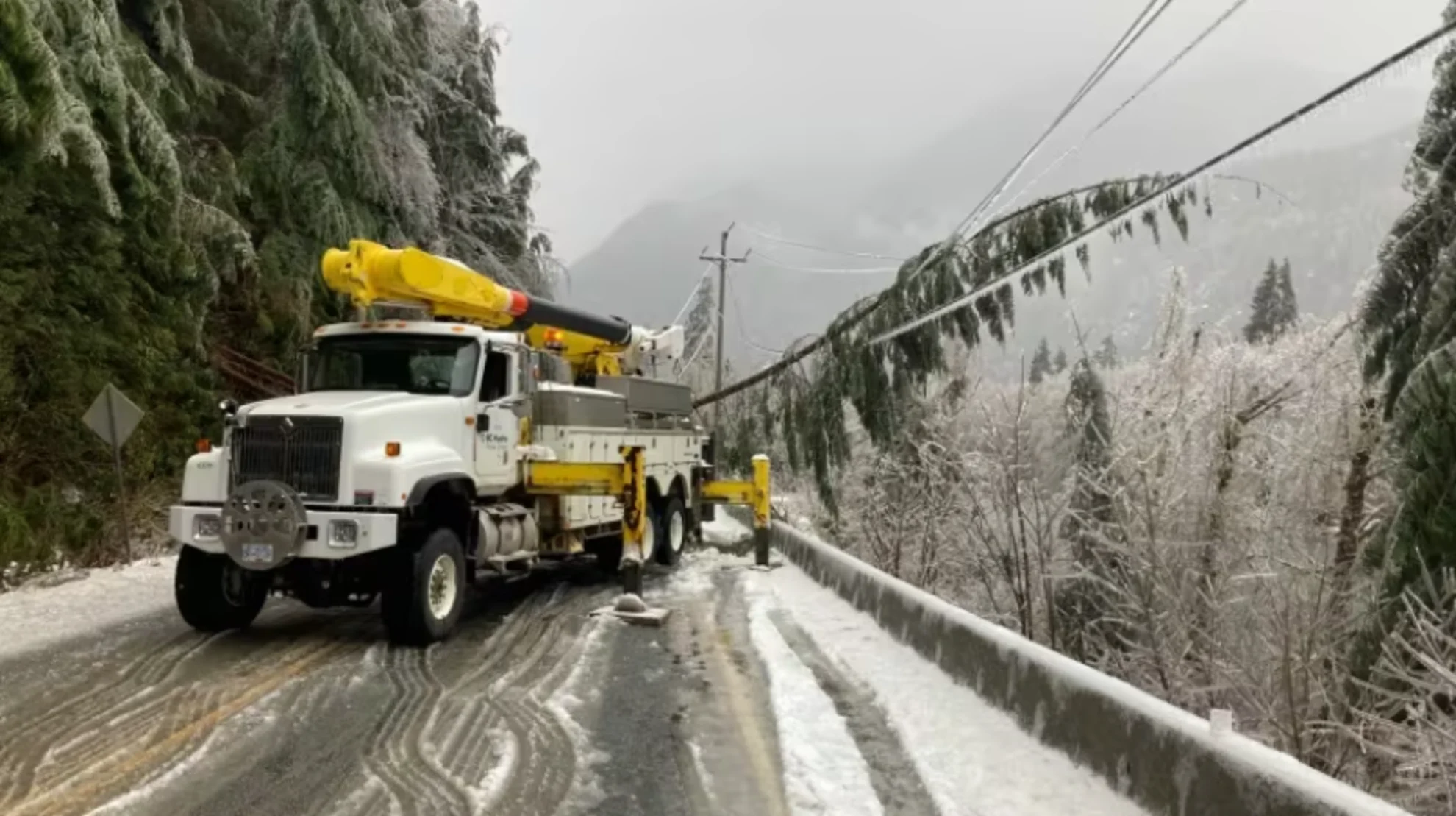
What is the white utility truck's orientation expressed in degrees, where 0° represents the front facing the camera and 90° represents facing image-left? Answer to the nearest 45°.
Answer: approximately 45°

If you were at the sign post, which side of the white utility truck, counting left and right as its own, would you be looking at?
right

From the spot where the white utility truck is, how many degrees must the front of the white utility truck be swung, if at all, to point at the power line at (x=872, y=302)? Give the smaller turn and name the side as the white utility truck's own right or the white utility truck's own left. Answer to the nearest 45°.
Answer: approximately 135° to the white utility truck's own left

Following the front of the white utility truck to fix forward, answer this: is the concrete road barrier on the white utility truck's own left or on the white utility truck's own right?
on the white utility truck's own left

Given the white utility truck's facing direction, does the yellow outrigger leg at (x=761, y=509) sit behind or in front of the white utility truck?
behind

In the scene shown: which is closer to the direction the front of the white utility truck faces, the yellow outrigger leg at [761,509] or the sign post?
the sign post

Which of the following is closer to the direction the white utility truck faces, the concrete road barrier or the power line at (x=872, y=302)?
the concrete road barrier
